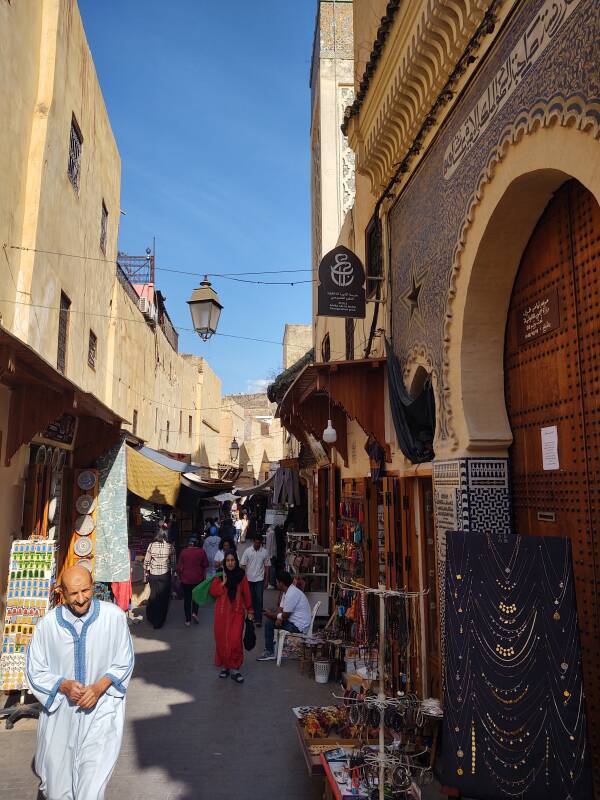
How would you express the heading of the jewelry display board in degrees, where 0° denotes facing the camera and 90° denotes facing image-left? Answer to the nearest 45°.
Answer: approximately 0°

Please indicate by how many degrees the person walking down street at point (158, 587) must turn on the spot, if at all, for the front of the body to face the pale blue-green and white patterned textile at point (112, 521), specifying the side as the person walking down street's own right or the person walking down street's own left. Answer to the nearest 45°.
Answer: approximately 135° to the person walking down street's own left

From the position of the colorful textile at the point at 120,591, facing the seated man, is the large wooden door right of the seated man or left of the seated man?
right

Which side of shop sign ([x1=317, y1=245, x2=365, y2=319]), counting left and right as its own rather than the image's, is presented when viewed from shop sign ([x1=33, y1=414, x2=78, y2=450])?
right

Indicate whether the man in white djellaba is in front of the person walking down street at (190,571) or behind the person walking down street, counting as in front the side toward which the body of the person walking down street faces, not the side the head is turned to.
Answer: behind

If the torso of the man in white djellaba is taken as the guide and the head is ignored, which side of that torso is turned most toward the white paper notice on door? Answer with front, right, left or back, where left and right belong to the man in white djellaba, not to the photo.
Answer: left

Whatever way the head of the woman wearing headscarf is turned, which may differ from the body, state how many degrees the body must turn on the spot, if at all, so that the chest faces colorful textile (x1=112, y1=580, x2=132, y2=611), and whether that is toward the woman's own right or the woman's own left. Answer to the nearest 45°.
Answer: approximately 135° to the woman's own right

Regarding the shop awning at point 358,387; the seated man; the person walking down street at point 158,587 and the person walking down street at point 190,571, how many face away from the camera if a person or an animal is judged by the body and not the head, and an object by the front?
2

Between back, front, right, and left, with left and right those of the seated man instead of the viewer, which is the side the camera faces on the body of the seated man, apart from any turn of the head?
left

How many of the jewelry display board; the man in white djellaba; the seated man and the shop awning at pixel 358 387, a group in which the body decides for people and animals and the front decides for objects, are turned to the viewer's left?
2
